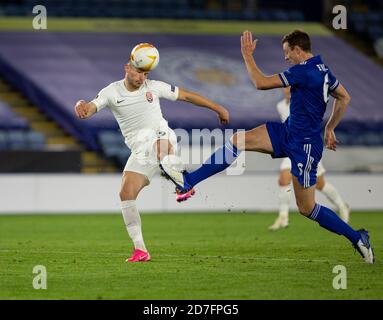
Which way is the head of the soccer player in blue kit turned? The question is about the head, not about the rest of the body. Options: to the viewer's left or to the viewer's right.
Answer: to the viewer's left

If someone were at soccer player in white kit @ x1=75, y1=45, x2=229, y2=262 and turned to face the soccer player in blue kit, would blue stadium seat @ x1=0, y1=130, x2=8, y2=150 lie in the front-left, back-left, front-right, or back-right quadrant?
back-left

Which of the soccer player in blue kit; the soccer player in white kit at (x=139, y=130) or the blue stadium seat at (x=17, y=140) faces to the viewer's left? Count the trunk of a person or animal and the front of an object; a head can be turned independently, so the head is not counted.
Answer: the soccer player in blue kit

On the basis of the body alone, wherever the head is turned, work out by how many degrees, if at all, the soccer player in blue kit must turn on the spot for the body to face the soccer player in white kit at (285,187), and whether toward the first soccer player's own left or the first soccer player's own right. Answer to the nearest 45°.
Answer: approximately 90° to the first soccer player's own right

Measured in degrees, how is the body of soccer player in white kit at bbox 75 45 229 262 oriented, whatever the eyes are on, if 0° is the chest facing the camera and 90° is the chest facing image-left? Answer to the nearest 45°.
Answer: approximately 0°

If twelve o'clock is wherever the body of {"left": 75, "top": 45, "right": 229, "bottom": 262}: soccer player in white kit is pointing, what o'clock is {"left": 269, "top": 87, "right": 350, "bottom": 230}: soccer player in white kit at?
{"left": 269, "top": 87, "right": 350, "bottom": 230}: soccer player in white kit is roughly at 7 o'clock from {"left": 75, "top": 45, "right": 229, "bottom": 262}: soccer player in white kit.

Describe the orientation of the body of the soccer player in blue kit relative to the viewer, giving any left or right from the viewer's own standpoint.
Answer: facing to the left of the viewer

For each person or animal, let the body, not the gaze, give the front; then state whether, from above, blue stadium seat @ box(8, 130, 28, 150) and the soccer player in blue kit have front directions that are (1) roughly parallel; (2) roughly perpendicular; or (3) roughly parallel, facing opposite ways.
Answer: roughly perpendicular
